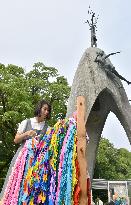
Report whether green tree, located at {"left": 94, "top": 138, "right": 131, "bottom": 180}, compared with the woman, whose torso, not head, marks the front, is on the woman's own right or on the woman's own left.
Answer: on the woman's own left

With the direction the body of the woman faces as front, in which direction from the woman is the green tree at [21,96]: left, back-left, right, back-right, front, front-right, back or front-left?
back-left

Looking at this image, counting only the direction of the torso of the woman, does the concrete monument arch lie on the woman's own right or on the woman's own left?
on the woman's own left

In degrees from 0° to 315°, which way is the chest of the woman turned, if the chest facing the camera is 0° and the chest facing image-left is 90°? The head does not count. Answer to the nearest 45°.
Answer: approximately 315°
